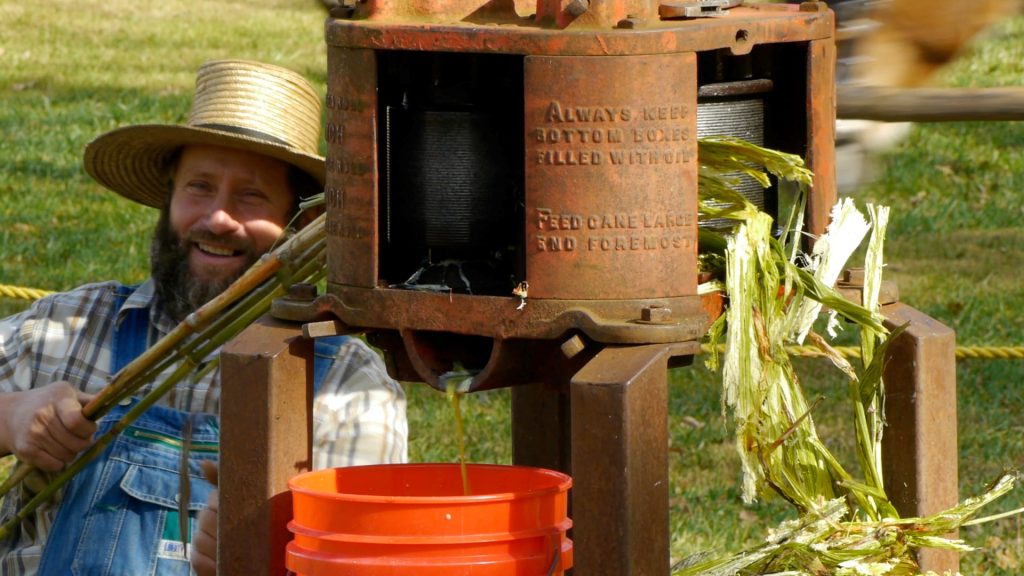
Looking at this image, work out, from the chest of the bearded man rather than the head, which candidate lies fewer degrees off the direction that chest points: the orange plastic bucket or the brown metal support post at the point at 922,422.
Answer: the orange plastic bucket

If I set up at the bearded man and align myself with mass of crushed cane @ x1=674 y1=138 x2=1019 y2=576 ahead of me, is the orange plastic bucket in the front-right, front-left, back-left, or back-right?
front-right

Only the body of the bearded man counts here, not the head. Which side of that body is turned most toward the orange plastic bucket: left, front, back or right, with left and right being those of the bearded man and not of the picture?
front

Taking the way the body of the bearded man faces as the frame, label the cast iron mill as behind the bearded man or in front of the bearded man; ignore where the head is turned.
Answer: in front

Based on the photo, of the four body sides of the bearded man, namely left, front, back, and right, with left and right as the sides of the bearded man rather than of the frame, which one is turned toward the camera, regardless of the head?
front

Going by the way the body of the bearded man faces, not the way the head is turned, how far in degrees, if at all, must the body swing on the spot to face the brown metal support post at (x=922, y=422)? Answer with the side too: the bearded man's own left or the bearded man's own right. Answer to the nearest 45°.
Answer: approximately 45° to the bearded man's own left
